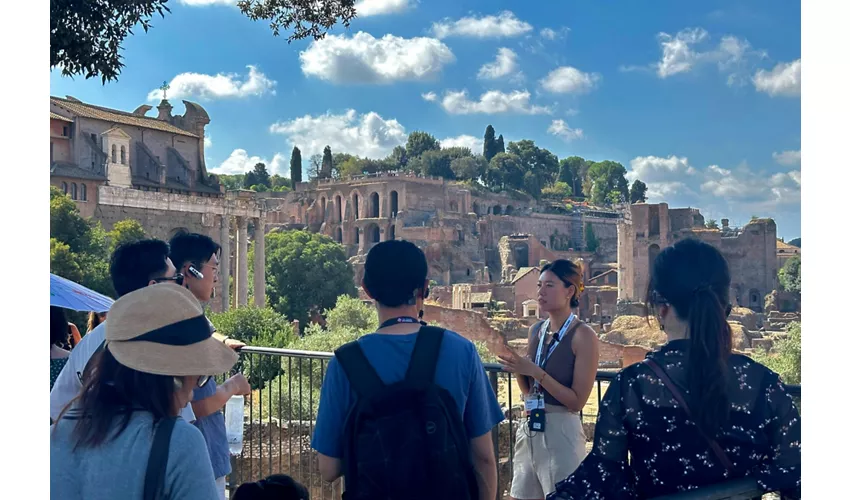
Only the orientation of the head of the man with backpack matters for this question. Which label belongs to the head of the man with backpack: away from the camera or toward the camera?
away from the camera

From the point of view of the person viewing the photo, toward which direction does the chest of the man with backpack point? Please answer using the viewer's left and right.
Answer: facing away from the viewer

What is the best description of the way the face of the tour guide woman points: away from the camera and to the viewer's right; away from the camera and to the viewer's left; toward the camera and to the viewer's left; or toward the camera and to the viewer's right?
toward the camera and to the viewer's left

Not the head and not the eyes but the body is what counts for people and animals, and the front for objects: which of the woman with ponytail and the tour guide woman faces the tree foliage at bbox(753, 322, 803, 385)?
the woman with ponytail

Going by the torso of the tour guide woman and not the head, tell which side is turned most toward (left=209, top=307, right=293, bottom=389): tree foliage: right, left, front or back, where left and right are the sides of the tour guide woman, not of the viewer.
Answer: right

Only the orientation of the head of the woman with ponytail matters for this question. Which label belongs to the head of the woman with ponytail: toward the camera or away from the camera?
away from the camera

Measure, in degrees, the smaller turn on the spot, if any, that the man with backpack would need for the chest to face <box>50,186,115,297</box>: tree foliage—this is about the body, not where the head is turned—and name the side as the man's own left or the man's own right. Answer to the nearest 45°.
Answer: approximately 45° to the man's own left

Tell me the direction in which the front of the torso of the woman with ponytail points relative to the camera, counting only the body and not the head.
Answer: away from the camera

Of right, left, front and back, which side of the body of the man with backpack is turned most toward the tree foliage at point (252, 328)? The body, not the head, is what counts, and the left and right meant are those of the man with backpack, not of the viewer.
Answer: front

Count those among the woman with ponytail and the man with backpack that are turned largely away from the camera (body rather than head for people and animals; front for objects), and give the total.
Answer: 2

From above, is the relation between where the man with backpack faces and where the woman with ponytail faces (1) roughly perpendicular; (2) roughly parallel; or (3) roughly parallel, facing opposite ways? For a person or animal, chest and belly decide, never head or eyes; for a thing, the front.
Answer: roughly parallel

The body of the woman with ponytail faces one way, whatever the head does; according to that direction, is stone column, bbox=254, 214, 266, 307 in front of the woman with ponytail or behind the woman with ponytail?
in front

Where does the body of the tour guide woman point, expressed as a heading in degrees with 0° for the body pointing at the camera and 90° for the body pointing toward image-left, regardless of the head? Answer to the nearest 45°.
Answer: approximately 45°

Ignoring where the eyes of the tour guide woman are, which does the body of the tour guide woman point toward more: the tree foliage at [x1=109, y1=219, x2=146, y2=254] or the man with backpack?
the man with backpack
